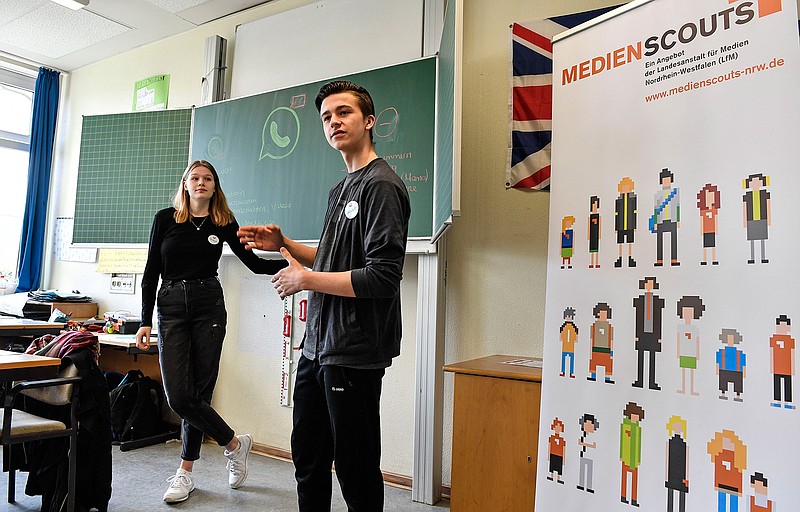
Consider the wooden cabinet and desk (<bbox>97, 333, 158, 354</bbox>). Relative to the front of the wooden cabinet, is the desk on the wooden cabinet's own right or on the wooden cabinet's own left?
on the wooden cabinet's own right

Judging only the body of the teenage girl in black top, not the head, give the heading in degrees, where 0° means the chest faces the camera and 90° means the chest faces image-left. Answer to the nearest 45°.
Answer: approximately 0°

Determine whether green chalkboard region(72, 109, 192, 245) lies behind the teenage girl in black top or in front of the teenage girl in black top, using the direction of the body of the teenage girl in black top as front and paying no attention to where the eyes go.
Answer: behind

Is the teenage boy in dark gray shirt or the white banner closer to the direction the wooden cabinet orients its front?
the teenage boy in dark gray shirt

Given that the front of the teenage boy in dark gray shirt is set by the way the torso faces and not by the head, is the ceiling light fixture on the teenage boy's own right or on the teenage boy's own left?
on the teenage boy's own right

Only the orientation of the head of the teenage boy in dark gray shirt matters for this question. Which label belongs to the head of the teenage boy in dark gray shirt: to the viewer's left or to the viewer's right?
to the viewer's left

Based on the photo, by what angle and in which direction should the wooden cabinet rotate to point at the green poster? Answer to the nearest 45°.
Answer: approximately 90° to its right

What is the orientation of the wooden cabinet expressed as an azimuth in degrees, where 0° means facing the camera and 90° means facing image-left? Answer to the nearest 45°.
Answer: approximately 45°

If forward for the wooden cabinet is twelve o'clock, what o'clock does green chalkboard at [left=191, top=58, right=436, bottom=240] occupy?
The green chalkboard is roughly at 3 o'clock from the wooden cabinet.
